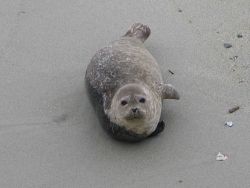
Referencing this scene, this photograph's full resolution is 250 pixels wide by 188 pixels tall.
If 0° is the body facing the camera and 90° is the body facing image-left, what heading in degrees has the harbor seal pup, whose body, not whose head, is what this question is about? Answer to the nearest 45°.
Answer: approximately 0°
